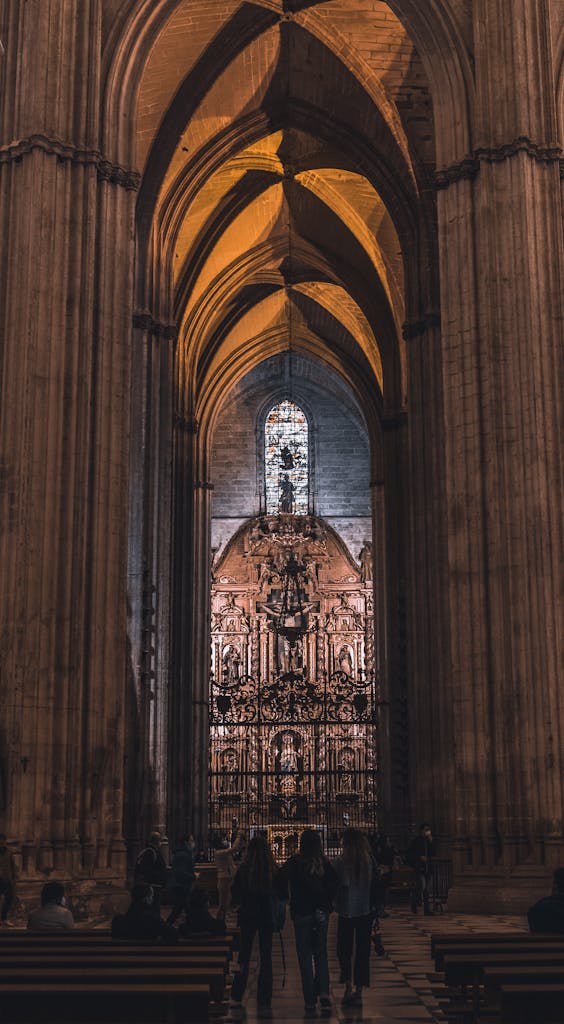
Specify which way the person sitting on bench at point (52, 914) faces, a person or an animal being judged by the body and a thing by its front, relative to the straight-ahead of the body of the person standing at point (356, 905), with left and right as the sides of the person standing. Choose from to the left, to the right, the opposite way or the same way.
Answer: the same way

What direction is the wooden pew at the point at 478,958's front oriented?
away from the camera

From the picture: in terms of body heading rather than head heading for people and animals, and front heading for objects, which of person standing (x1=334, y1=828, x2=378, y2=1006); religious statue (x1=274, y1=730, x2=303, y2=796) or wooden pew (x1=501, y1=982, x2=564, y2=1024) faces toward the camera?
the religious statue

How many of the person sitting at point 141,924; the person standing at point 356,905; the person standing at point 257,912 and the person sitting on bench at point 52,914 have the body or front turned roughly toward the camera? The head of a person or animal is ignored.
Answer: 0

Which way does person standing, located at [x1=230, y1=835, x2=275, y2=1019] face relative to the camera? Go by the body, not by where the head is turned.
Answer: away from the camera

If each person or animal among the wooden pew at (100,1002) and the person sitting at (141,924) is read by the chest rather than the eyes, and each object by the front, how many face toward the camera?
0

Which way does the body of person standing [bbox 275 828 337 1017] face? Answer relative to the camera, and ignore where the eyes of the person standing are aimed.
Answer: away from the camera

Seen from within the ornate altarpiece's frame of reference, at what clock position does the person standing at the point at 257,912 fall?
The person standing is roughly at 12 o'clock from the ornate altarpiece.

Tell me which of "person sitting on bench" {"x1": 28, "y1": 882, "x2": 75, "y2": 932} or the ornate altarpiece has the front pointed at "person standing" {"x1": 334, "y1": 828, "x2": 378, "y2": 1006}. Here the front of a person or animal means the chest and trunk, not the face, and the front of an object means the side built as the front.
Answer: the ornate altarpiece

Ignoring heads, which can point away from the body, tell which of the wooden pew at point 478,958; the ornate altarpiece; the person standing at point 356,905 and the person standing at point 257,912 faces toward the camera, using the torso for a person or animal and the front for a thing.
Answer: the ornate altarpiece

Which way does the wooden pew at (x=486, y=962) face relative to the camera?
away from the camera

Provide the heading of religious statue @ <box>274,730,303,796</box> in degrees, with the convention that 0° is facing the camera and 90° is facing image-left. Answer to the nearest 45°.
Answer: approximately 0°

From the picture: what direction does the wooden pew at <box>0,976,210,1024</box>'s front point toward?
away from the camera

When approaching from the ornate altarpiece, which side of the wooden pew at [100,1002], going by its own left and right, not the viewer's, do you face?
front

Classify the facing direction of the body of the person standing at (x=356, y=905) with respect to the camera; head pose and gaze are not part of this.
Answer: away from the camera

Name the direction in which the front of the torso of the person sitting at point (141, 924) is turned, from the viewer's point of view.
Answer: away from the camera

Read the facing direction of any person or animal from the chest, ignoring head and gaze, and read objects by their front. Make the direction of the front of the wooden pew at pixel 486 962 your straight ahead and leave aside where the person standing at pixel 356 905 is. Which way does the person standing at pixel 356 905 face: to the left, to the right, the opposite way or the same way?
the same way

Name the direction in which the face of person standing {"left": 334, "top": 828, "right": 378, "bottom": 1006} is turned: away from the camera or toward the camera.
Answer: away from the camera

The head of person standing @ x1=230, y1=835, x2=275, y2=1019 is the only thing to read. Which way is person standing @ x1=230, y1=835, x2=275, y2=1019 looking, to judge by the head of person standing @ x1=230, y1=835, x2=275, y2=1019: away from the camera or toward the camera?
away from the camera

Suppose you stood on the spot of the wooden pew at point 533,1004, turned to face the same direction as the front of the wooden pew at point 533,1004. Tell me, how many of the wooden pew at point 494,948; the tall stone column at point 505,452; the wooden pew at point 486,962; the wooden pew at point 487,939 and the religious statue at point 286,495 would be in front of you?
5

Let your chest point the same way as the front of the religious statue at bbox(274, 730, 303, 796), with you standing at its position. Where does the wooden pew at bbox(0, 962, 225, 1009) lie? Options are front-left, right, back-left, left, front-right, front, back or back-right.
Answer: front

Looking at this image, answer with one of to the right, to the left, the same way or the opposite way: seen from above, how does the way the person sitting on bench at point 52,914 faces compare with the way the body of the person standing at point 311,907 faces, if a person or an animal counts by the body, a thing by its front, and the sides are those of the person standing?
the same way

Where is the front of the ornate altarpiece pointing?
toward the camera

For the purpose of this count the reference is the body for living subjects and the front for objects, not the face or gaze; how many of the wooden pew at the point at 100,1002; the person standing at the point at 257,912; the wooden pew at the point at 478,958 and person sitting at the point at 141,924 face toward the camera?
0
